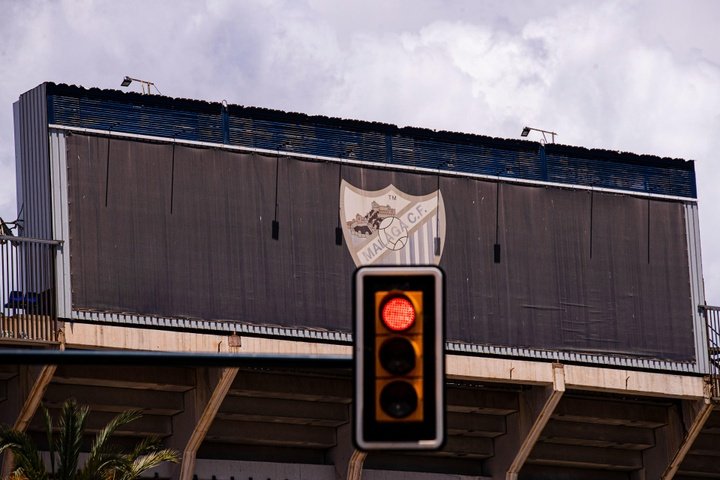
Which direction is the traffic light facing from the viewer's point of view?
toward the camera

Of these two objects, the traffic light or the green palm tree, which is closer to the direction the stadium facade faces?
the traffic light

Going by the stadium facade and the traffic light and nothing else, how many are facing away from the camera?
0

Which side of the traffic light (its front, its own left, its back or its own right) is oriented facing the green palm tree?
back

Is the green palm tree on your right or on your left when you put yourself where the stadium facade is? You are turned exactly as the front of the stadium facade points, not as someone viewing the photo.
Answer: on your right

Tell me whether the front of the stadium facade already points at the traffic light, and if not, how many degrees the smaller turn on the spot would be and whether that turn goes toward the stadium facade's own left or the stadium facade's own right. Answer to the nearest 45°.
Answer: approximately 45° to the stadium facade's own right

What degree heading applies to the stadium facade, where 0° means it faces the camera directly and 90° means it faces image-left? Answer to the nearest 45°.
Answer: approximately 315°

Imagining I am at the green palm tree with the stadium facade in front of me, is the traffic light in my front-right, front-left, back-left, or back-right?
back-right

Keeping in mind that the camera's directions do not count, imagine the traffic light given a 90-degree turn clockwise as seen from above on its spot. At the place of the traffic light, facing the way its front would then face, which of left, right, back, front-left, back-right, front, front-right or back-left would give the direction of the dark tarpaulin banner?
right

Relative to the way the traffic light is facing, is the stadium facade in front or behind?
behind
